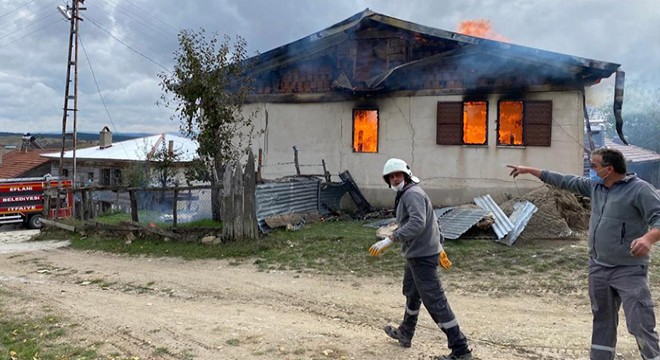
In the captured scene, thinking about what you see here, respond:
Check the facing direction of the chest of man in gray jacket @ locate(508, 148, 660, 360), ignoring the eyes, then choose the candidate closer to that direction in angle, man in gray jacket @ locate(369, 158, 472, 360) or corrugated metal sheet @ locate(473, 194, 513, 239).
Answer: the man in gray jacket

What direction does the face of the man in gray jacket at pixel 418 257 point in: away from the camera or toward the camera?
toward the camera

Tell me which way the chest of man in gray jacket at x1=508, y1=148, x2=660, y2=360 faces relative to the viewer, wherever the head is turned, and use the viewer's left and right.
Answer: facing the viewer and to the left of the viewer

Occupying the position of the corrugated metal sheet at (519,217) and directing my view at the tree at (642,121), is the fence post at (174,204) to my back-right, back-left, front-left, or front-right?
back-left

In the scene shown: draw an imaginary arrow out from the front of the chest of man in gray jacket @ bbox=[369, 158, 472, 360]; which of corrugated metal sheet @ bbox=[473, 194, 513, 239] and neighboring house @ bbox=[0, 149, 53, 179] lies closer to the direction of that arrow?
the neighboring house

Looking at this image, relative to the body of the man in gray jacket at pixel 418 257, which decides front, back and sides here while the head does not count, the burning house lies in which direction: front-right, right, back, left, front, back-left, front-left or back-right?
right

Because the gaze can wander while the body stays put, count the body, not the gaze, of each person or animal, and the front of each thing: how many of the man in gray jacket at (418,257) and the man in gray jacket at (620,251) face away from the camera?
0

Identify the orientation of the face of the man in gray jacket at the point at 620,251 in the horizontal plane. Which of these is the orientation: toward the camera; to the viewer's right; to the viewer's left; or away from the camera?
to the viewer's left

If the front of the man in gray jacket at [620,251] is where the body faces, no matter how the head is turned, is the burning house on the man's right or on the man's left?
on the man's right

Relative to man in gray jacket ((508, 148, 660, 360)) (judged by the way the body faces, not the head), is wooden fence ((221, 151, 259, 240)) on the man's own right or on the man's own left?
on the man's own right

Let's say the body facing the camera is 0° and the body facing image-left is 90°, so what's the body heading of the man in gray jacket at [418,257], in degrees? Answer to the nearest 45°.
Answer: approximately 90°

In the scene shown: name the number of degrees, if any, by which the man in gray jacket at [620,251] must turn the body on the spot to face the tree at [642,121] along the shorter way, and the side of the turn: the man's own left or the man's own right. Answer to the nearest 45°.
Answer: approximately 135° to the man's own right

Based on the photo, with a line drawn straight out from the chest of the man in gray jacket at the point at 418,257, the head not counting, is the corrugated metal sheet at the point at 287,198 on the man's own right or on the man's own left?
on the man's own right
